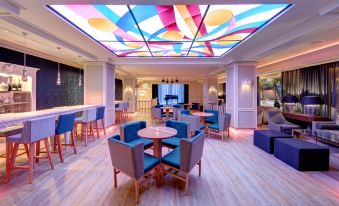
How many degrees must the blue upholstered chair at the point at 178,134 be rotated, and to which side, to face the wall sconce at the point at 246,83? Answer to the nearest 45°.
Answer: approximately 180°

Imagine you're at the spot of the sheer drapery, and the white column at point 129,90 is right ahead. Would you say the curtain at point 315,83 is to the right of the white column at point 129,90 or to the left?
left

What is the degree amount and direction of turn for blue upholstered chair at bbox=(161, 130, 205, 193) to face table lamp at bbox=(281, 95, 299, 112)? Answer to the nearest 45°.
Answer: approximately 90° to its right

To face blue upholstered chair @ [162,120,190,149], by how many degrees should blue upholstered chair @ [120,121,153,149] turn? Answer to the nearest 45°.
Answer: approximately 45° to its left

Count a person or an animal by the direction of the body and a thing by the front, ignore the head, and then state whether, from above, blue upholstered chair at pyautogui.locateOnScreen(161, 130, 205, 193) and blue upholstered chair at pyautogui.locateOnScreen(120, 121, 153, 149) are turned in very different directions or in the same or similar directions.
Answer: very different directions

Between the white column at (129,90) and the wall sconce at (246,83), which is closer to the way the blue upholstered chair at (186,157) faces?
the white column

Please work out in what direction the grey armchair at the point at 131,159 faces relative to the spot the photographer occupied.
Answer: facing away from the viewer and to the right of the viewer

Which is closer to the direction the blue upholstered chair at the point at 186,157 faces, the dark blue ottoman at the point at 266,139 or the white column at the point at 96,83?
the white column

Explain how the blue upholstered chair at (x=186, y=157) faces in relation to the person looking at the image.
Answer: facing away from the viewer and to the left of the viewer

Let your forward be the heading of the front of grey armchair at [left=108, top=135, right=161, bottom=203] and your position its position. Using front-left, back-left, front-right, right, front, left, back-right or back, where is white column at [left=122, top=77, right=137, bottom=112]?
front-left
